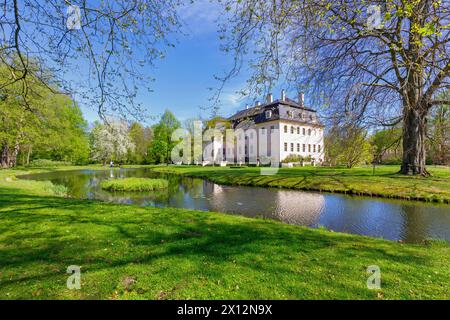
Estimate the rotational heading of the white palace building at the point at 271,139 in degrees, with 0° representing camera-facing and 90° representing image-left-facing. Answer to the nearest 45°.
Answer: approximately 45°

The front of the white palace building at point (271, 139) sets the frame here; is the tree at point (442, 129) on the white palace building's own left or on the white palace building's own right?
on the white palace building's own left

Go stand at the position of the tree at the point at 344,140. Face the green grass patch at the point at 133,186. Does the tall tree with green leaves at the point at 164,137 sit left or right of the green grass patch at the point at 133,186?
right

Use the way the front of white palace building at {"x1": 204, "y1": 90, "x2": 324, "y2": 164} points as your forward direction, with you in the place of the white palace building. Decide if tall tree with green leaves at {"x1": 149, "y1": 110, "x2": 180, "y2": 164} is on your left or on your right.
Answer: on your right
